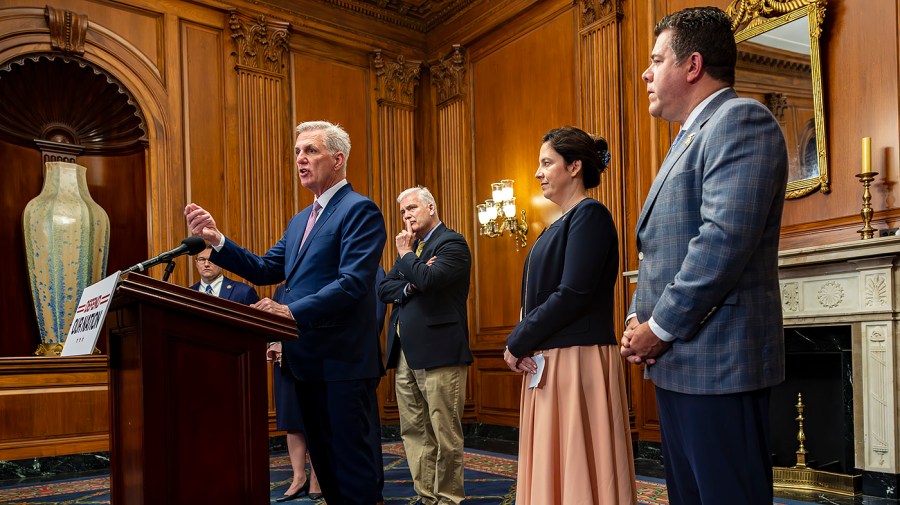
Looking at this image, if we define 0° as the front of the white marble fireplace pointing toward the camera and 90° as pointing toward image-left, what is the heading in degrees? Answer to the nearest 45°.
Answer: approximately 45°

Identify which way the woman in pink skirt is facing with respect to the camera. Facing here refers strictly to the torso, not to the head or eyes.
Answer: to the viewer's left

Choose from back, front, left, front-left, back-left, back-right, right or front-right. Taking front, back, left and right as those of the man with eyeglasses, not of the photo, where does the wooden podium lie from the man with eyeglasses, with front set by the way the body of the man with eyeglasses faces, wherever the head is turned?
front-left

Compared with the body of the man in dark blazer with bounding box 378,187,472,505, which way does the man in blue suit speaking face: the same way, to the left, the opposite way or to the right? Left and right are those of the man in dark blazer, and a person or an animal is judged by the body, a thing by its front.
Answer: the same way

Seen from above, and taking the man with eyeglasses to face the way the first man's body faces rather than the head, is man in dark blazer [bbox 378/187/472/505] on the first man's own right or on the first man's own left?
on the first man's own left

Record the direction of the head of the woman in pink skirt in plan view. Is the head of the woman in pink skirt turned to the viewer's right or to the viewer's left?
to the viewer's left

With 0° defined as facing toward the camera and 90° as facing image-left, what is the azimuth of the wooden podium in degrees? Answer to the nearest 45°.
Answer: approximately 90°

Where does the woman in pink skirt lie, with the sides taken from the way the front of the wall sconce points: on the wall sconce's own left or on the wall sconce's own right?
on the wall sconce's own left

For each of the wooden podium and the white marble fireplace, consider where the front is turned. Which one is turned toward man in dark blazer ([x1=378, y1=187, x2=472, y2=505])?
the white marble fireplace

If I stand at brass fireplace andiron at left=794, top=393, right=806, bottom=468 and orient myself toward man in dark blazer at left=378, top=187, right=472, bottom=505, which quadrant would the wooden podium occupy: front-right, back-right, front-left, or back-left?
front-left

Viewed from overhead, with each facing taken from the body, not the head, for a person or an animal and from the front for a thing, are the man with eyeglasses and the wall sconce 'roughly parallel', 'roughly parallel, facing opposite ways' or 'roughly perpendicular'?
roughly parallel

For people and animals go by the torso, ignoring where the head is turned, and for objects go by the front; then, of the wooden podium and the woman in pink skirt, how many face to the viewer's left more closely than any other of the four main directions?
2

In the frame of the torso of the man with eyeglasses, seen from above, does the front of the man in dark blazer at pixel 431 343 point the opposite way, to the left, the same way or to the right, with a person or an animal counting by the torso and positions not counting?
the same way

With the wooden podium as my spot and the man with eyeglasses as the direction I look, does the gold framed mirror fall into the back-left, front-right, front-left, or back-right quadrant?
front-right

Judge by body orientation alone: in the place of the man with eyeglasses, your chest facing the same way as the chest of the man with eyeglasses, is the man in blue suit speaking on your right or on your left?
on your left
